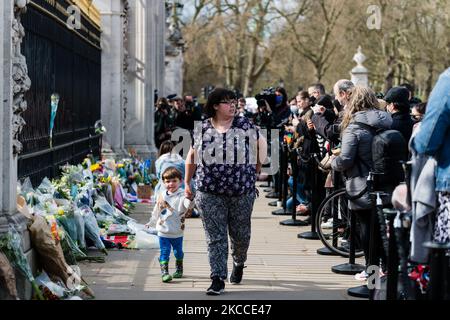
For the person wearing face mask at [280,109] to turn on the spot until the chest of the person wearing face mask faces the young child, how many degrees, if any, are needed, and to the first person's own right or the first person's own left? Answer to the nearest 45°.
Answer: approximately 45° to the first person's own left

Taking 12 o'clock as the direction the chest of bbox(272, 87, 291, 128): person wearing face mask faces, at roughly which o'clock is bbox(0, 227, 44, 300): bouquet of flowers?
The bouquet of flowers is roughly at 11 o'clock from the person wearing face mask.

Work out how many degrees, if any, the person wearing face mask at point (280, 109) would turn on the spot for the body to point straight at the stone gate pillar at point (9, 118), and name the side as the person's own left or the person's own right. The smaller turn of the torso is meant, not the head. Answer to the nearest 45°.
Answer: approximately 45° to the person's own left

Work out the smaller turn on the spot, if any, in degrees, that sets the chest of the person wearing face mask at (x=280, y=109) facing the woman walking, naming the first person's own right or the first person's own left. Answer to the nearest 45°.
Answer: approximately 45° to the first person's own left

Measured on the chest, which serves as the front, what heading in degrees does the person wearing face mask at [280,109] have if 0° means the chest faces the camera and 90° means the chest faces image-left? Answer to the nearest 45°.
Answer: approximately 45°

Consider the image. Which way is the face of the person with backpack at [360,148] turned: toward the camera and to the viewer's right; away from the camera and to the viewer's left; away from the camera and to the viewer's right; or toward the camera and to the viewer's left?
away from the camera and to the viewer's left
